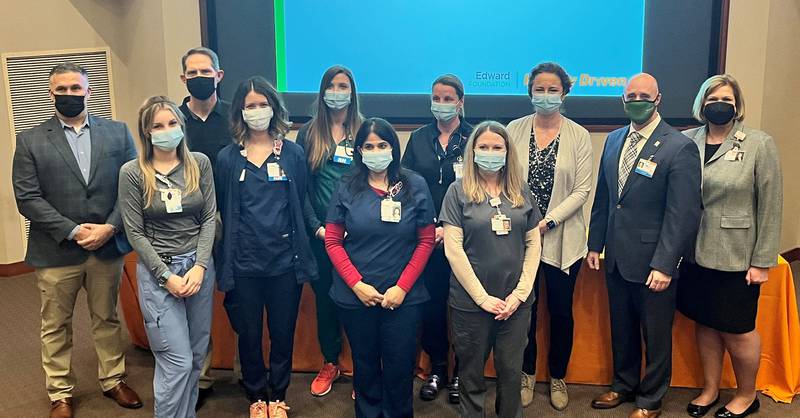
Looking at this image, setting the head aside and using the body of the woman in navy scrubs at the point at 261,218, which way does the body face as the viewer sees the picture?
toward the camera

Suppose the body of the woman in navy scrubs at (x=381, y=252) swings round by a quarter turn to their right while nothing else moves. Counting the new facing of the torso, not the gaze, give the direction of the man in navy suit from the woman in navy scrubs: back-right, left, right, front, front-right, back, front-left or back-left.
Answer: back

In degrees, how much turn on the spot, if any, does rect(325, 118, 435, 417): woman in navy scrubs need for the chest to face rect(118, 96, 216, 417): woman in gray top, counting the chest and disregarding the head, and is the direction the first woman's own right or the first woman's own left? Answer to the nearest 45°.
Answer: approximately 90° to the first woman's own right

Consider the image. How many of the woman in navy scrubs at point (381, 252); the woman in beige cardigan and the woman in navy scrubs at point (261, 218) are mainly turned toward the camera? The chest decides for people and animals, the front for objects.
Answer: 3

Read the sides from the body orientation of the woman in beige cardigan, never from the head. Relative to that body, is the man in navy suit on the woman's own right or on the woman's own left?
on the woman's own left

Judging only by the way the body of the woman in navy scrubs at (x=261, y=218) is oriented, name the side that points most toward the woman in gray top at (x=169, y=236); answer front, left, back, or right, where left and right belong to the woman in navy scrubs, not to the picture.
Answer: right

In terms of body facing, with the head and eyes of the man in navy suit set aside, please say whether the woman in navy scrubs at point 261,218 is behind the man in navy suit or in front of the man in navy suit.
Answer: in front

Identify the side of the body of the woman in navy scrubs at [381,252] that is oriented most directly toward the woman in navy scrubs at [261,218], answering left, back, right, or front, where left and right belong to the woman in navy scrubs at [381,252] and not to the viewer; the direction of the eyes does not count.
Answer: right

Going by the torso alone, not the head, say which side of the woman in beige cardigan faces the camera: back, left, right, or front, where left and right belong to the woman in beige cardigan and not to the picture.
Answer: front

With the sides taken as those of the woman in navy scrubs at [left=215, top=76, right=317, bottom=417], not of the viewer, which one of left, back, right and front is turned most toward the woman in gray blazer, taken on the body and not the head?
left
